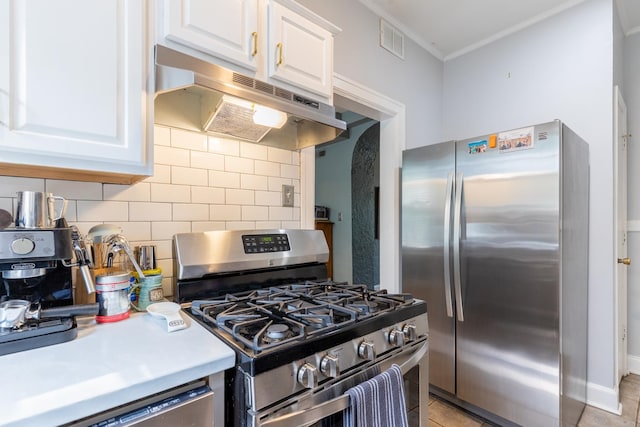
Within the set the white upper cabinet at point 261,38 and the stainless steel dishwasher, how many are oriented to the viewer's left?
0

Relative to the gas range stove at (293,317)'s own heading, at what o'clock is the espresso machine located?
The espresso machine is roughly at 4 o'clock from the gas range stove.

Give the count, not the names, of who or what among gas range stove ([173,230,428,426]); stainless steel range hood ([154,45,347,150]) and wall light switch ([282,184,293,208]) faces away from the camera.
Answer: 0

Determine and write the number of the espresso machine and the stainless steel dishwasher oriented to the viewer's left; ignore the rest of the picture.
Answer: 0

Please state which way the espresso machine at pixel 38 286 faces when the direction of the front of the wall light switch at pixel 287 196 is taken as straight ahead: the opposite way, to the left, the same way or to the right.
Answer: the same way

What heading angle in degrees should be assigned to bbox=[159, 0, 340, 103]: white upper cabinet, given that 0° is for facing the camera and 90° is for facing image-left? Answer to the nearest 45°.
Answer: approximately 315°

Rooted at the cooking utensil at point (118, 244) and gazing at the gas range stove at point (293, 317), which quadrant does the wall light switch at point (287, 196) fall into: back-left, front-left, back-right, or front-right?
front-left

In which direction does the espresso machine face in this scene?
toward the camera

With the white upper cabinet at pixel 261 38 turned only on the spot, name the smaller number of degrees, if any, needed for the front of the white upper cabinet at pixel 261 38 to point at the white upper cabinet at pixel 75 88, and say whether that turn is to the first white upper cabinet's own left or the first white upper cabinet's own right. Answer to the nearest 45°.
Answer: approximately 90° to the first white upper cabinet's own right

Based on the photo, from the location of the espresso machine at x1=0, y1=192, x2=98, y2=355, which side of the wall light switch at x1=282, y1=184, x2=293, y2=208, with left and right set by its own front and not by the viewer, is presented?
right

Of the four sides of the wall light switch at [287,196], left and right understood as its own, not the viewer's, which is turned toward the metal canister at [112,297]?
right

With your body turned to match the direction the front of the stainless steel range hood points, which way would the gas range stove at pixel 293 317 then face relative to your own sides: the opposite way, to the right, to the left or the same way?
the same way

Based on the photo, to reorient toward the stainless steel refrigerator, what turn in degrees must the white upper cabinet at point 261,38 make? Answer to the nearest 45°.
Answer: approximately 45° to its left
